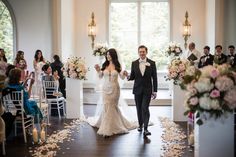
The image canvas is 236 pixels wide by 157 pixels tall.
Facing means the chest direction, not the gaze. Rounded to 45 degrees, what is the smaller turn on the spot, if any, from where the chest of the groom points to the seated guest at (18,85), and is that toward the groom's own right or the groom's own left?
approximately 90° to the groom's own right

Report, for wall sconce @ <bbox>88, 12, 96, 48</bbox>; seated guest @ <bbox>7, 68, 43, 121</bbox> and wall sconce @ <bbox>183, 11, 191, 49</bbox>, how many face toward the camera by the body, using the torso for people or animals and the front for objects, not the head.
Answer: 2

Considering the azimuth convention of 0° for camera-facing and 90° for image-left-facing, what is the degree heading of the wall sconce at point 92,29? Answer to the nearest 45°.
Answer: approximately 0°

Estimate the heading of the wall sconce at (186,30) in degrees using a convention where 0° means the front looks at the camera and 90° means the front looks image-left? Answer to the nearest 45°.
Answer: approximately 0°

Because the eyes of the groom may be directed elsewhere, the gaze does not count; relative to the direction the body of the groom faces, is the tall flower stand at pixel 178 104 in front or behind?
behind

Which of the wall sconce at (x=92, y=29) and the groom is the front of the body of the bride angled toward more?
the groom

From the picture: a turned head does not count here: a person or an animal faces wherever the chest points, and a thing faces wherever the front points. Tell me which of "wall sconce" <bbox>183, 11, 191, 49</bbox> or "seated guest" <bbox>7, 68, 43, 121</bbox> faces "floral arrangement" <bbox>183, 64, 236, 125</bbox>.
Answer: the wall sconce

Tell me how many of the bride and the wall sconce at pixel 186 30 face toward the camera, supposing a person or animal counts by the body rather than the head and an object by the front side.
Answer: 2

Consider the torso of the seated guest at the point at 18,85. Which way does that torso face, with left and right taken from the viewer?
facing away from the viewer and to the right of the viewer

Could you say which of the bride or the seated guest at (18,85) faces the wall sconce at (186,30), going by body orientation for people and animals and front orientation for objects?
the seated guest

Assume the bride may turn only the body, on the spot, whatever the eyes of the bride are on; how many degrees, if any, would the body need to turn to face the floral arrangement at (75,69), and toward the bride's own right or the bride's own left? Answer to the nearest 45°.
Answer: approximately 135° to the bride's own right

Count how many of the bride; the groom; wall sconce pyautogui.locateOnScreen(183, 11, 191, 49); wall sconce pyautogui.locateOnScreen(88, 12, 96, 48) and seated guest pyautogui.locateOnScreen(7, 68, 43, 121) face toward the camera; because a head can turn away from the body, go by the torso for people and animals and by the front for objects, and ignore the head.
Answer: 4

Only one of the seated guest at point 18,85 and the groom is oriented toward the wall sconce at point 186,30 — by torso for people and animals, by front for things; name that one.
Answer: the seated guest
